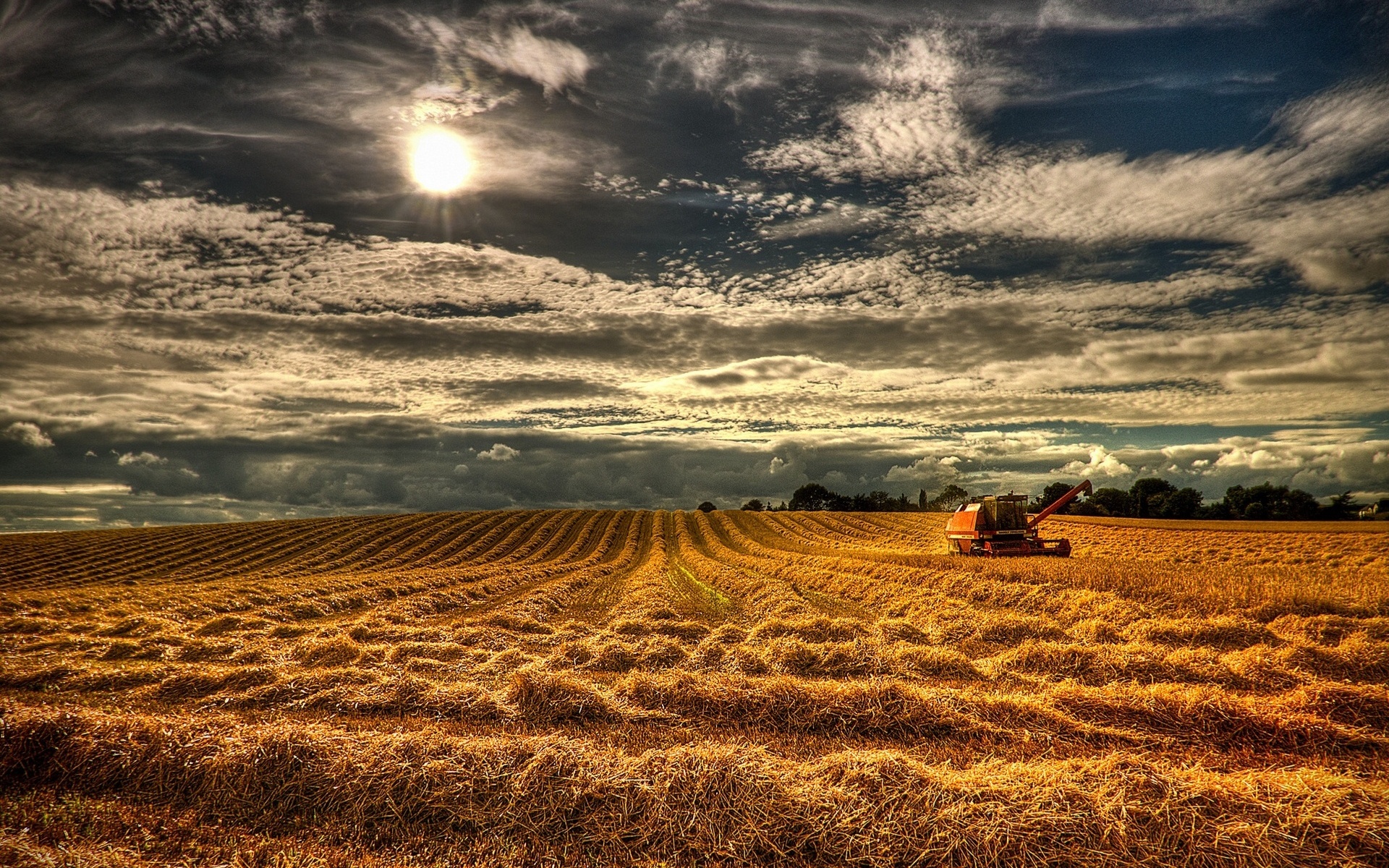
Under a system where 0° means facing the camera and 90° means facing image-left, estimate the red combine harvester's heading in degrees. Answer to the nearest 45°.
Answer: approximately 315°

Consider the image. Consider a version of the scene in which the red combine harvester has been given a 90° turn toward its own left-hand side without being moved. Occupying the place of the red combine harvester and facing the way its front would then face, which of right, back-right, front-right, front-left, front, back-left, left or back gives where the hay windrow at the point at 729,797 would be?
back-right
